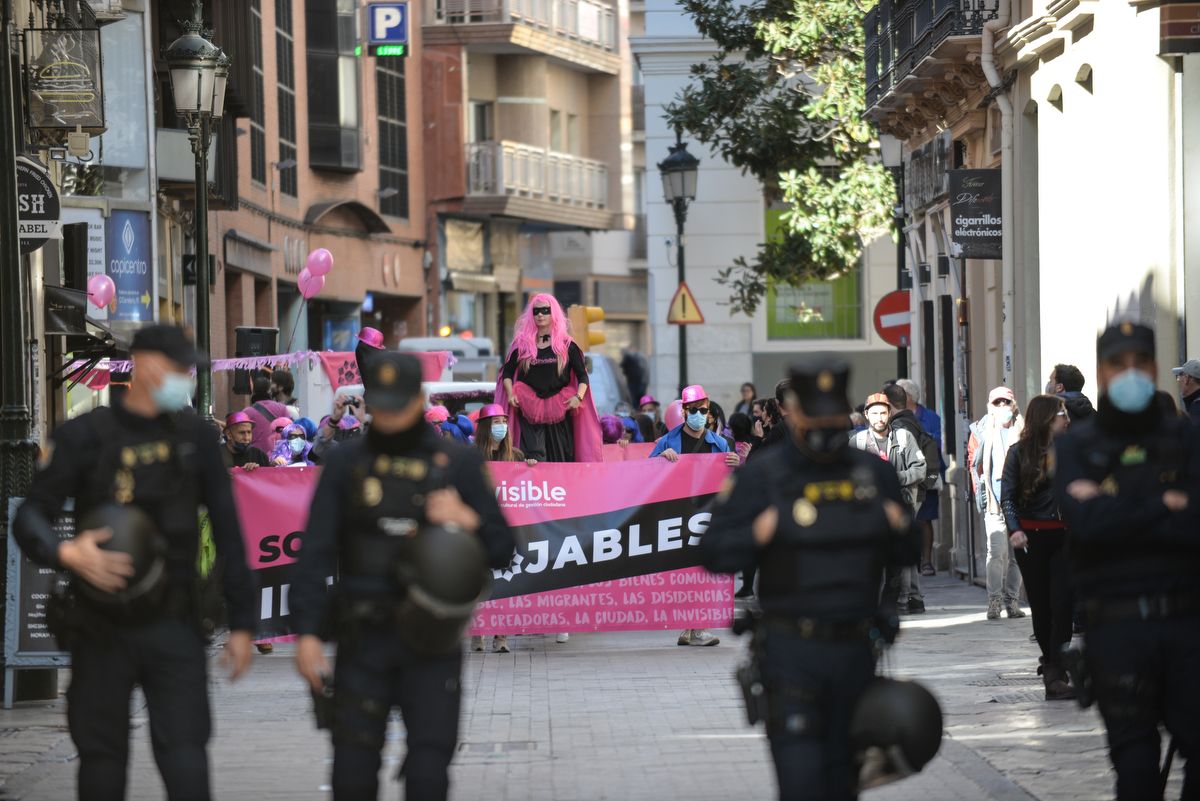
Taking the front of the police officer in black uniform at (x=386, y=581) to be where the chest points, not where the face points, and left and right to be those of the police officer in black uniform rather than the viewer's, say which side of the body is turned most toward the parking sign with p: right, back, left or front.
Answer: back

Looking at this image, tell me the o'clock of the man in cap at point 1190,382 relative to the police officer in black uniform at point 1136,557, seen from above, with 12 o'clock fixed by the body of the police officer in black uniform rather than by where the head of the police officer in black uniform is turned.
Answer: The man in cap is roughly at 6 o'clock from the police officer in black uniform.

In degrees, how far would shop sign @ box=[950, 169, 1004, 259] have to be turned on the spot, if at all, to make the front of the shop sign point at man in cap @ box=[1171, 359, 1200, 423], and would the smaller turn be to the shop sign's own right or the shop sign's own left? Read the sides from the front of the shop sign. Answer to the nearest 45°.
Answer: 0° — it already faces them

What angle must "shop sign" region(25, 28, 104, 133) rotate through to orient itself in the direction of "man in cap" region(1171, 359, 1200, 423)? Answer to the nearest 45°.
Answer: approximately 45° to its left

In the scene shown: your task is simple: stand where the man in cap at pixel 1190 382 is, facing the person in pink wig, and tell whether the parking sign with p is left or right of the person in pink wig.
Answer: right

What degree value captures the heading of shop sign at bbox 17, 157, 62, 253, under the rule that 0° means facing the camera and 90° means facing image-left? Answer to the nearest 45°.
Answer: approximately 0°
